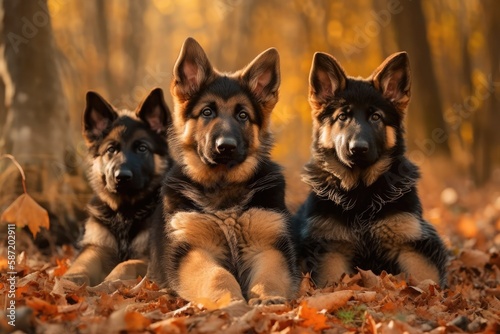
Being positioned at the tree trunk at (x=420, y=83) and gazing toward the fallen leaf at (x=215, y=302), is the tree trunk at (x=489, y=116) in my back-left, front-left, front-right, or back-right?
back-left

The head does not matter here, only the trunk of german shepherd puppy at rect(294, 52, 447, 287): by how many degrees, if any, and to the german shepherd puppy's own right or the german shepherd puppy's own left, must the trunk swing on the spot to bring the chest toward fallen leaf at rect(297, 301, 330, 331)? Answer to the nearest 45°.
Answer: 0° — it already faces it

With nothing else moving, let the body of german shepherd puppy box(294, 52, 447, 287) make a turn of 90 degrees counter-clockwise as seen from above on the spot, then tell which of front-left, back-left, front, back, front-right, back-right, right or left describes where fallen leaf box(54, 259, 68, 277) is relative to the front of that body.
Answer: back

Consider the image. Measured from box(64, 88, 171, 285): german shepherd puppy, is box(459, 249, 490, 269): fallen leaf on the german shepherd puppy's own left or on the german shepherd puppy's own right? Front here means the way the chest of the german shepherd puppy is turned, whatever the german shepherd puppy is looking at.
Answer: on the german shepherd puppy's own left

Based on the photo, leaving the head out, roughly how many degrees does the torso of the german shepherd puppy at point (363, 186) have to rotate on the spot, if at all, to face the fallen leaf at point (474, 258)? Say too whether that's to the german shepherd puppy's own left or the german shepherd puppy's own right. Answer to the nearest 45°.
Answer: approximately 135° to the german shepherd puppy's own left

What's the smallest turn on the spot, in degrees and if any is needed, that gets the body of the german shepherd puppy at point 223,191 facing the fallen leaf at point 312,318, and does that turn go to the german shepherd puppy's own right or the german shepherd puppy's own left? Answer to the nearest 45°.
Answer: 0° — it already faces it

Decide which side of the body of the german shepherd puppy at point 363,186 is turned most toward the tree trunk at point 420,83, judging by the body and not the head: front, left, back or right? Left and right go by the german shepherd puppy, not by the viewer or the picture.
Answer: back

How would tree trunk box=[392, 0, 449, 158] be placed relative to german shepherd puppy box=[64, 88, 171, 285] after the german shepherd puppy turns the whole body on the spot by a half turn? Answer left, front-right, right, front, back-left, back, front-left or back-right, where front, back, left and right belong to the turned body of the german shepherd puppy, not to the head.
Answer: front-right

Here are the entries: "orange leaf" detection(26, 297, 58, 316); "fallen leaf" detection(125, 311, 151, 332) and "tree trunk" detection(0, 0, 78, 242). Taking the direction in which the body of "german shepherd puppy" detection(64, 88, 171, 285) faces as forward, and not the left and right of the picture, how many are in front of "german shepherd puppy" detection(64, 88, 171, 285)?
2

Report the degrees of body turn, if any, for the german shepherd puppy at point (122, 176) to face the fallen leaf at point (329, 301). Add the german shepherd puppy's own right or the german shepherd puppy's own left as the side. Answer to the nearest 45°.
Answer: approximately 45° to the german shepherd puppy's own left

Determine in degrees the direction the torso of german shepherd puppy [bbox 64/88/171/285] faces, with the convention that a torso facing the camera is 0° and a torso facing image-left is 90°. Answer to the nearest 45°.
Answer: approximately 0°

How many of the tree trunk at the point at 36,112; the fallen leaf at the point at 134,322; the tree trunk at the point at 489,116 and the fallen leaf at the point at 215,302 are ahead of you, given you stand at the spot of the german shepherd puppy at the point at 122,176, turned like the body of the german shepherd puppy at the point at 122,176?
2
